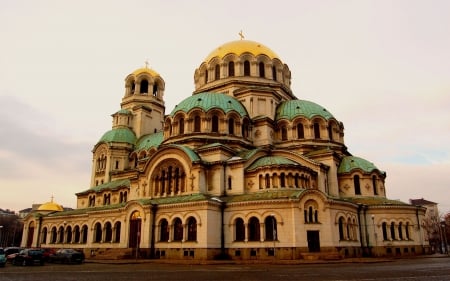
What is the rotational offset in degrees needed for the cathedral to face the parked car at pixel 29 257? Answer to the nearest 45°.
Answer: approximately 90° to its left
